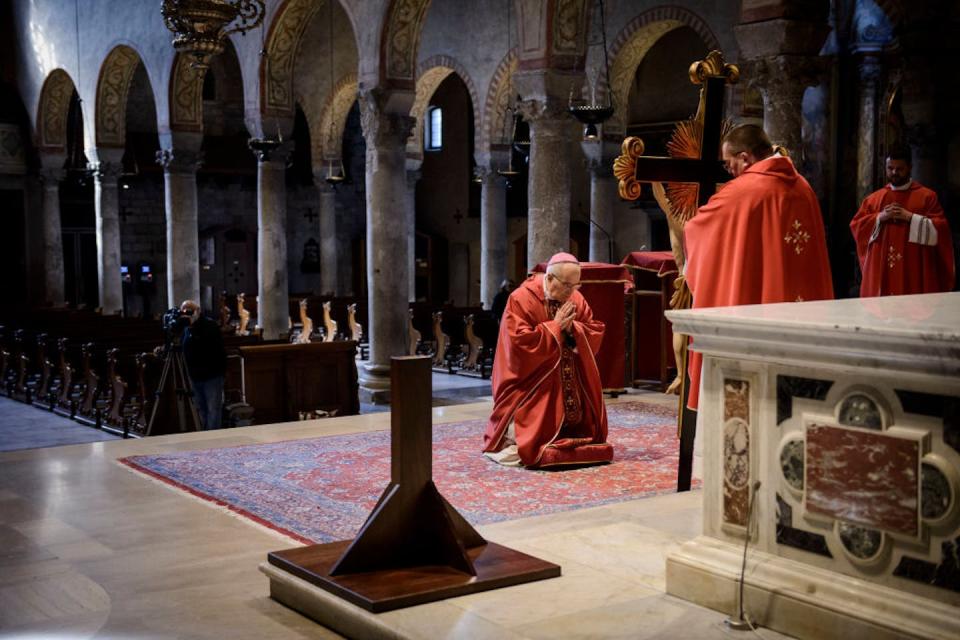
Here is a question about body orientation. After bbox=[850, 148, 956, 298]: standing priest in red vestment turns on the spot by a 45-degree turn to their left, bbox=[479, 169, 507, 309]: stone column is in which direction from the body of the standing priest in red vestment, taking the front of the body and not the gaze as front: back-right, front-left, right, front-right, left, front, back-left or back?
back

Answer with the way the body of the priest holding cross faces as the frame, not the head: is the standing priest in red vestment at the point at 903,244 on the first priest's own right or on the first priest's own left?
on the first priest's own right

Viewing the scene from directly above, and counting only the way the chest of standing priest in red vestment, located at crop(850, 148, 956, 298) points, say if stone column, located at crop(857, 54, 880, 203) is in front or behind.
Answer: behind

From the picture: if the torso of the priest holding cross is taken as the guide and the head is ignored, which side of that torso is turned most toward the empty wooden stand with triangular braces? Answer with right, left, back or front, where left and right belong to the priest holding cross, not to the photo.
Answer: left

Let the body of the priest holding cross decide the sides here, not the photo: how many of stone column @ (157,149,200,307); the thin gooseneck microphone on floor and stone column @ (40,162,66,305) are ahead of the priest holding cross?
2

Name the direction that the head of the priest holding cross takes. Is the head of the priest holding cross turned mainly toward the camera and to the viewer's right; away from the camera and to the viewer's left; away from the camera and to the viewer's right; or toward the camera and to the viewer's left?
away from the camera and to the viewer's left

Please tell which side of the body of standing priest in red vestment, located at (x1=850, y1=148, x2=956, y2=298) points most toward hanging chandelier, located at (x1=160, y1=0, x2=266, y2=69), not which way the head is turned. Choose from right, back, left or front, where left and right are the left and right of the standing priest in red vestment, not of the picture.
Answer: right

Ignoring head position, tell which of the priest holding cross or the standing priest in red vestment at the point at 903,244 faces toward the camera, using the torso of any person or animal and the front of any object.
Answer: the standing priest in red vestment

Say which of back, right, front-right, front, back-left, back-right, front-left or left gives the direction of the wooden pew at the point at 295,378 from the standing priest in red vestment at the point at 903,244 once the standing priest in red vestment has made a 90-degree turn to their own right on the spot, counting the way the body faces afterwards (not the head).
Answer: front

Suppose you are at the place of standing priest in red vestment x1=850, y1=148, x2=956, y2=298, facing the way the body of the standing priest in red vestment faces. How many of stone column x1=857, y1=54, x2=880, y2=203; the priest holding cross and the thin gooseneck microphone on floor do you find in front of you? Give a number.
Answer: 2

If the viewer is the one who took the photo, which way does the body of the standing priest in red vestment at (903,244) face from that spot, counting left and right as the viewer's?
facing the viewer

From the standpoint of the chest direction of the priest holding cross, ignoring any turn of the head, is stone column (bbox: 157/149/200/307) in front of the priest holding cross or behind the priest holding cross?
in front

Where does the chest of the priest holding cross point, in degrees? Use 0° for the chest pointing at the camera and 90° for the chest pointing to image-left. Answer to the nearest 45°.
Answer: approximately 135°

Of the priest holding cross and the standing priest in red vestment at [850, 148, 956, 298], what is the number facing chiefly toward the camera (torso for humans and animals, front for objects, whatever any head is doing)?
1

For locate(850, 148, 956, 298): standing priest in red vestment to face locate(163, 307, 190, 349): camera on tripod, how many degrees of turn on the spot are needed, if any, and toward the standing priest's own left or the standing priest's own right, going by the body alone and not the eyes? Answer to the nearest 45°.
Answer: approximately 90° to the standing priest's own right
